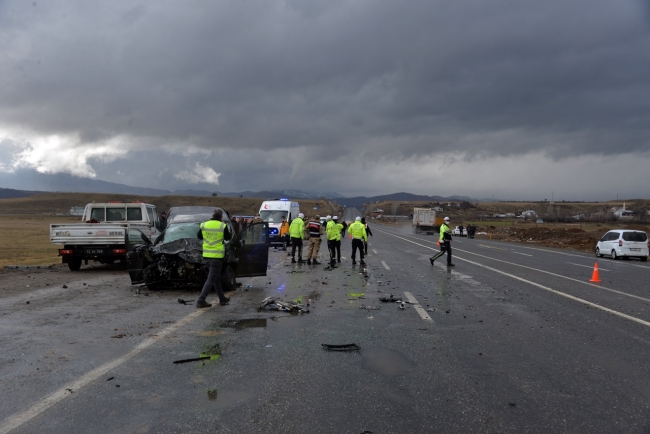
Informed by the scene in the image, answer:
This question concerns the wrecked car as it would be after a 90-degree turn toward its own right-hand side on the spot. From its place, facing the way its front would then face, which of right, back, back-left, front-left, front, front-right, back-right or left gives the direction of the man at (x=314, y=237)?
back-right

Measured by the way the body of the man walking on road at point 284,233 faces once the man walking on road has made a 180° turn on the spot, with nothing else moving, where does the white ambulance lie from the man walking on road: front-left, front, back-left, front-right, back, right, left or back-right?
front

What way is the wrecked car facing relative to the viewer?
toward the camera

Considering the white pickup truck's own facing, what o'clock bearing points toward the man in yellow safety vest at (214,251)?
The man in yellow safety vest is roughly at 4 o'clock from the white pickup truck.

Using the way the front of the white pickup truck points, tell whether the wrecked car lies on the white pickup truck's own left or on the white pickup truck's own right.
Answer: on the white pickup truck's own right

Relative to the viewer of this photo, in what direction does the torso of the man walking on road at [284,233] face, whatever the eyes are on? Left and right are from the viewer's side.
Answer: facing the viewer

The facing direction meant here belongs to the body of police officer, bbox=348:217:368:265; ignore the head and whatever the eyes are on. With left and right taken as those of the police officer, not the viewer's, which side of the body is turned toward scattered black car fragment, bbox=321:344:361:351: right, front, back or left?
back

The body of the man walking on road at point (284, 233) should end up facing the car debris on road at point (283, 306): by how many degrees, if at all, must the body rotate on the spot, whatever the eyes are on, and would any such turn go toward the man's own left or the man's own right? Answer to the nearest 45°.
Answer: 0° — they already face it

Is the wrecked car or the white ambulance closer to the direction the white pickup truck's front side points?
the white ambulance

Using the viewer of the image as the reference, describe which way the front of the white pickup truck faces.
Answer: facing away from the viewer and to the right of the viewer
